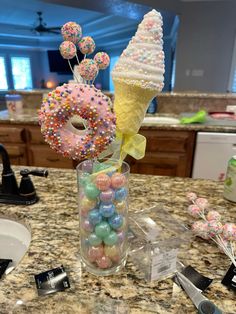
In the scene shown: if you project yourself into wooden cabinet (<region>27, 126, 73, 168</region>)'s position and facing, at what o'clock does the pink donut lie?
The pink donut is roughly at 12 o'clock from the wooden cabinet.

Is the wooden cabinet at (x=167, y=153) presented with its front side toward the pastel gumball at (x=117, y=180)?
yes

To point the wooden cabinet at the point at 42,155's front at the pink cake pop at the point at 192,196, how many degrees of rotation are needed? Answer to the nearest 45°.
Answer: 0° — it already faces it

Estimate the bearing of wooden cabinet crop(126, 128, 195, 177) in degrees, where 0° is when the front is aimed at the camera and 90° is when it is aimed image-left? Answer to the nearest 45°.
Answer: approximately 0°

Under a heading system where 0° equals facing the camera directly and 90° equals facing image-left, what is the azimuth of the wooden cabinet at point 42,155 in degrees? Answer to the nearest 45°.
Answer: approximately 0°

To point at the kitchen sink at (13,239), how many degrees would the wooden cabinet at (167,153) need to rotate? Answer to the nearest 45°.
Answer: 0° — it already faces it
